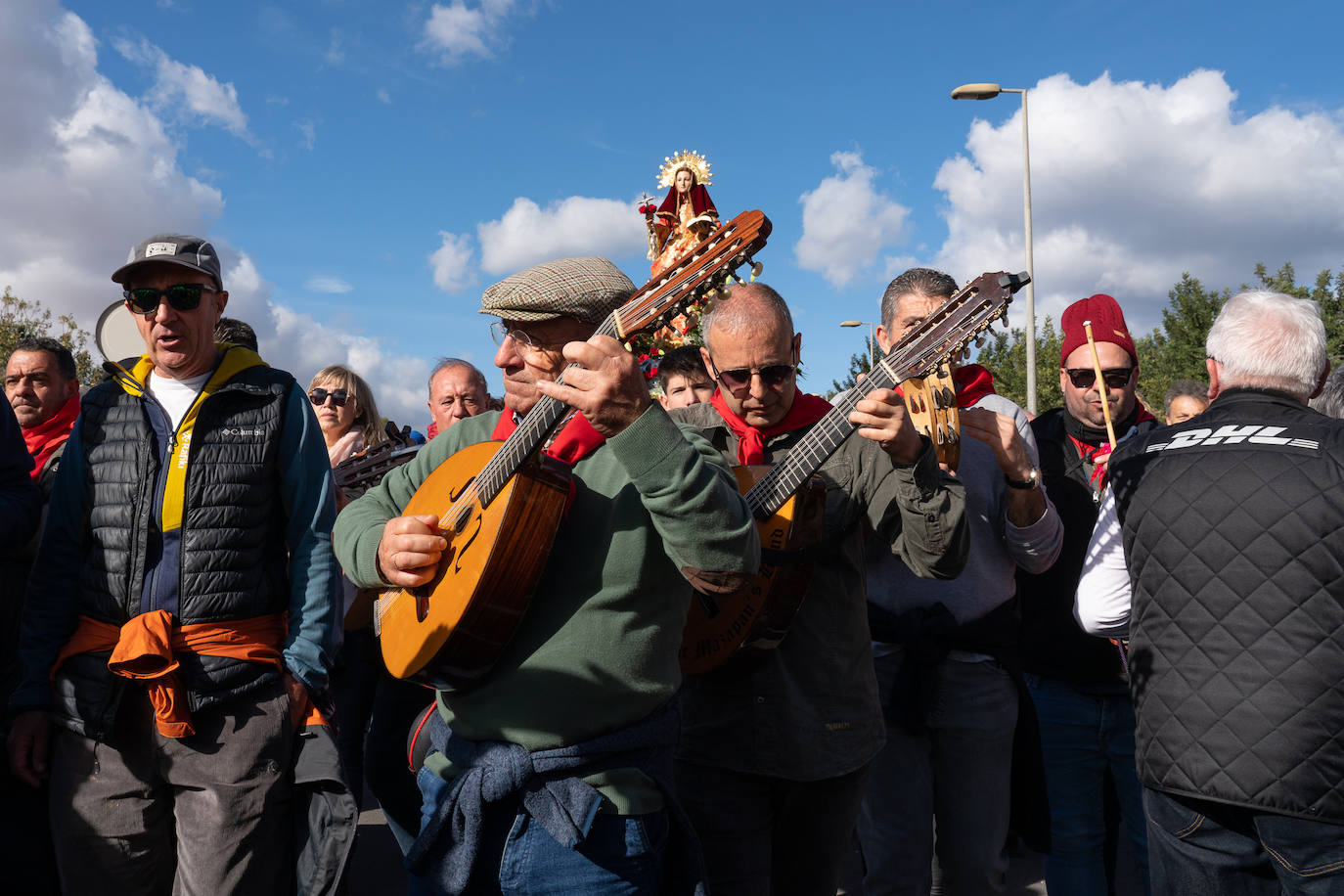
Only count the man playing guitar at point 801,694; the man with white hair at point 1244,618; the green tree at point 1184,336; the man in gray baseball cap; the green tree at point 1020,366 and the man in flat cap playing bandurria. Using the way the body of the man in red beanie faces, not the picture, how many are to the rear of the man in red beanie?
2

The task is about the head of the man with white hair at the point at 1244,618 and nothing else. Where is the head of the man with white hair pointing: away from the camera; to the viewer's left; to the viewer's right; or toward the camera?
away from the camera

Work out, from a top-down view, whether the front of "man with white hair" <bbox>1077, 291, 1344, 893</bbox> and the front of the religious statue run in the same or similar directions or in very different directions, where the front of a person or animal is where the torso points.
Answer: very different directions

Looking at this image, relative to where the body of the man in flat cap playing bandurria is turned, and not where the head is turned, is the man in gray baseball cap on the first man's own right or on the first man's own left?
on the first man's own right

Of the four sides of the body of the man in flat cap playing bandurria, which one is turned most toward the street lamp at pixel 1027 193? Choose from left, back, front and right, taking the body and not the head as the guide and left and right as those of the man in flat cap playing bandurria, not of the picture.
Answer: back

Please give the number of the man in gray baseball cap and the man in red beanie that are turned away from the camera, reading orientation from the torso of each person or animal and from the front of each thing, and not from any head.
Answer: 0

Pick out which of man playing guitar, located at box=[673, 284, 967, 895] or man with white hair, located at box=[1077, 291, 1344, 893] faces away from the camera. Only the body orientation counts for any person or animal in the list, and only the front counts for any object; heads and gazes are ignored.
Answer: the man with white hair

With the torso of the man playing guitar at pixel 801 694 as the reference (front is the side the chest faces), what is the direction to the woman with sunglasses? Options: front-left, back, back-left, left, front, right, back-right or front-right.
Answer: back-right

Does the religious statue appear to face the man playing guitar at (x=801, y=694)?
yes

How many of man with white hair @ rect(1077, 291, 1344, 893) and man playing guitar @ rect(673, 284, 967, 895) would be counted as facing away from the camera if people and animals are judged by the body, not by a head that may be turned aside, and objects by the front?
1

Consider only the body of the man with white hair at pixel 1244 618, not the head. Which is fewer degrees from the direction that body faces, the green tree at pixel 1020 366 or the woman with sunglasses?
the green tree

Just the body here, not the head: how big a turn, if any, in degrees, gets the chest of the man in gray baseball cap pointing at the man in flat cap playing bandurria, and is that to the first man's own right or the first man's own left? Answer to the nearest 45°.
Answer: approximately 45° to the first man's own left

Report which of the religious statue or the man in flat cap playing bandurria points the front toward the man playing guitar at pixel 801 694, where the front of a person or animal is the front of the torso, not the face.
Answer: the religious statue
